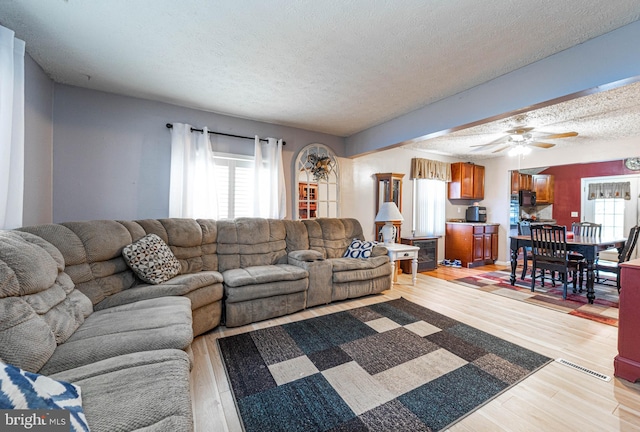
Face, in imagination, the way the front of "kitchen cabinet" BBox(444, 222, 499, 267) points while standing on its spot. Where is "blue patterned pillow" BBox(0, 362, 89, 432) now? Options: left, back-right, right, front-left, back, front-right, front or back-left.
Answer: front-right

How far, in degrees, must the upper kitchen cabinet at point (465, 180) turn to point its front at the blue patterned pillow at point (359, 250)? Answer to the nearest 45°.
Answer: approximately 90° to its right

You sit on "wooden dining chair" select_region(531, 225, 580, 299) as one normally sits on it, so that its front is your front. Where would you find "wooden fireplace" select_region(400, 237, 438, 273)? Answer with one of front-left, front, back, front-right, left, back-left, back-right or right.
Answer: back-left

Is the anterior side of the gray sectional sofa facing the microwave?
no

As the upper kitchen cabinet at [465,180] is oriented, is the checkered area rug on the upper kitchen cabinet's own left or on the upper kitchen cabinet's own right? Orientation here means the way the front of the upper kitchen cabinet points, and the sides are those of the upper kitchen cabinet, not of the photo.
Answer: on the upper kitchen cabinet's own right

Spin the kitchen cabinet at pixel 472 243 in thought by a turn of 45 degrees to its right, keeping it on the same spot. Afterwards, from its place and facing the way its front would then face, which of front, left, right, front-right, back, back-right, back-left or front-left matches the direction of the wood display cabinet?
front-right

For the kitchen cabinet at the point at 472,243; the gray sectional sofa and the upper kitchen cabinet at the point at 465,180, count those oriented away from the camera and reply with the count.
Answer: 0

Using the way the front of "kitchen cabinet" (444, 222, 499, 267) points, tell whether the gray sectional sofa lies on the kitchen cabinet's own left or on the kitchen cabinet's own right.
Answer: on the kitchen cabinet's own right

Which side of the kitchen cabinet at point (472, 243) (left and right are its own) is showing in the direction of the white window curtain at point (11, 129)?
right

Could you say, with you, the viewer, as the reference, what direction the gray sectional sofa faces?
facing the viewer and to the right of the viewer

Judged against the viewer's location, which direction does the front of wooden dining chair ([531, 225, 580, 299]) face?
facing away from the viewer and to the right of the viewer

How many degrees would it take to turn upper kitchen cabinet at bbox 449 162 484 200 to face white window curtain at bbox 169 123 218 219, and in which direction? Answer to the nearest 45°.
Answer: approximately 90° to its right

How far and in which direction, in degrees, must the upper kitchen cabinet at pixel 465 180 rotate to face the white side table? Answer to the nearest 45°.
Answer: approximately 45° to its right

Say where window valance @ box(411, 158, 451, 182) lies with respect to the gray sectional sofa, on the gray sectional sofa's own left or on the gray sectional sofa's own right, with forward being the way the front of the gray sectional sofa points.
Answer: on the gray sectional sofa's own left

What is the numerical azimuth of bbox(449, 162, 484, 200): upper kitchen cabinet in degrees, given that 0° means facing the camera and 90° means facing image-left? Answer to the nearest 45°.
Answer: approximately 315°

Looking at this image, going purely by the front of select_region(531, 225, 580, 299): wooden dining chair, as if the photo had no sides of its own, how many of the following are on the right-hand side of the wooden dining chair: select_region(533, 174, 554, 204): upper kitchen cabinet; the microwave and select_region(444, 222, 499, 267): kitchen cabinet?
0

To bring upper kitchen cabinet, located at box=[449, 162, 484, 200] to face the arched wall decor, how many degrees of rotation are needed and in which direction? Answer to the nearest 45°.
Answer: approximately 90° to its right

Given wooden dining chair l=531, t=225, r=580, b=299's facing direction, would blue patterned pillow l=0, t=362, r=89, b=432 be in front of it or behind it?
behind
